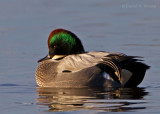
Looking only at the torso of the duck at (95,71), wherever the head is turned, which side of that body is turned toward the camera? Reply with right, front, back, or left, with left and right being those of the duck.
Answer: left
